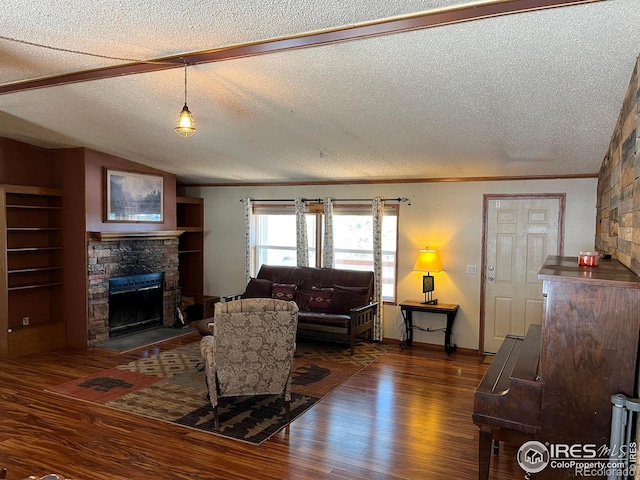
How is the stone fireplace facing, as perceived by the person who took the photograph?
facing the viewer and to the right of the viewer

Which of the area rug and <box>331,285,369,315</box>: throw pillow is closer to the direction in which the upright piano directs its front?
the area rug

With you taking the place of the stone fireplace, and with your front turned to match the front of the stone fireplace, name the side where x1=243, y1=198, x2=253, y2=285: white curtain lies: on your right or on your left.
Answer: on your left

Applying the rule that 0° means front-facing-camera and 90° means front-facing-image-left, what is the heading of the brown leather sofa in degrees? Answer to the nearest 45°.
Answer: approximately 45°

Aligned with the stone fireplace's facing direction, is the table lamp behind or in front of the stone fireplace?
in front

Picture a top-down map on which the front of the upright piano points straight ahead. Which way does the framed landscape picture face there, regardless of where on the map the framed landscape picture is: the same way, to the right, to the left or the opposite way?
the opposite way

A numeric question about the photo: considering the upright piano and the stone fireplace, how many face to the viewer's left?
1

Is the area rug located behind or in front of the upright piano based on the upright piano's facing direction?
in front

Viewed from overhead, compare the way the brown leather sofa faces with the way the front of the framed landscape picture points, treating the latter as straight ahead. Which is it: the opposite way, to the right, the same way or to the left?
to the right

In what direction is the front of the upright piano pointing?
to the viewer's left

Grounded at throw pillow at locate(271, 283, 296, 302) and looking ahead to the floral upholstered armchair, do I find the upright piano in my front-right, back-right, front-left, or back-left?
front-left

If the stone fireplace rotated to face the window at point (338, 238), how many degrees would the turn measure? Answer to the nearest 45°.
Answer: approximately 45° to its left

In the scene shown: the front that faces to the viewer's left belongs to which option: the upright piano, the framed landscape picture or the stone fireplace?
the upright piano

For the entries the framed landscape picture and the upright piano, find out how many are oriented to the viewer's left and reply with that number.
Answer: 1

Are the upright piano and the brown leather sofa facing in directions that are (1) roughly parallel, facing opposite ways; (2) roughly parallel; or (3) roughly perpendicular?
roughly perpendicular

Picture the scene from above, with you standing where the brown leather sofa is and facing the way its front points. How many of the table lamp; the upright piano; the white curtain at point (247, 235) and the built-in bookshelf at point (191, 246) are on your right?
2

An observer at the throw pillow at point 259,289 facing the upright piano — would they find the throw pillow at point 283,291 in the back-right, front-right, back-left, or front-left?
front-left
